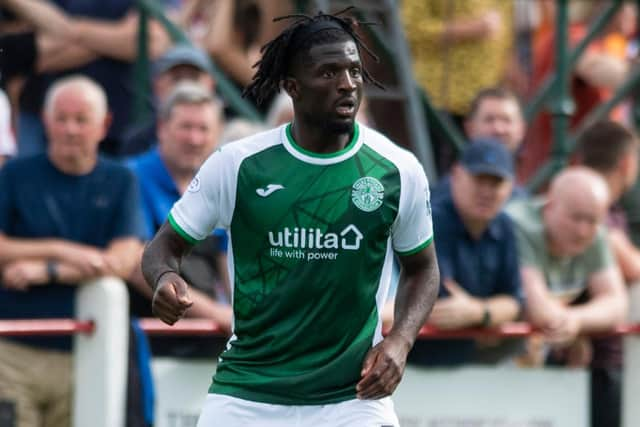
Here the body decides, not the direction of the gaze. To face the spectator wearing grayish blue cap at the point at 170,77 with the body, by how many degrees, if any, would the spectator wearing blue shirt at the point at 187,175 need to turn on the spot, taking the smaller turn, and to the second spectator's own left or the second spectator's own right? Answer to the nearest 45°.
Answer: approximately 135° to the second spectator's own left

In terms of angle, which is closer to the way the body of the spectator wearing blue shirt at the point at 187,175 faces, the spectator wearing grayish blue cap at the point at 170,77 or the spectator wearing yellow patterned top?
the spectator wearing yellow patterned top

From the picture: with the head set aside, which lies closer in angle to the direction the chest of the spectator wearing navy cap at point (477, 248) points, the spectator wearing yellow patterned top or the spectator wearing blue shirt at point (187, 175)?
the spectator wearing blue shirt

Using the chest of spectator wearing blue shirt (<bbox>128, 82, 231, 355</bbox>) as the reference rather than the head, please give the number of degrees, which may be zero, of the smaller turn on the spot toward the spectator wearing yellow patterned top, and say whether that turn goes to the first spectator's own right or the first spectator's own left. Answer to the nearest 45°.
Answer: approximately 90° to the first spectator's own left

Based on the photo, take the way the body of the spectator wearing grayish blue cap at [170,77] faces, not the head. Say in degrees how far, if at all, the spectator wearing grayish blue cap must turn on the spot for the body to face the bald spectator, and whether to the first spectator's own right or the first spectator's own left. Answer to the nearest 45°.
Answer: approximately 90° to the first spectator's own left

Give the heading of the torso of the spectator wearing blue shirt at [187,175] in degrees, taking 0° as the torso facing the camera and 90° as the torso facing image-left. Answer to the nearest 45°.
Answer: approximately 315°

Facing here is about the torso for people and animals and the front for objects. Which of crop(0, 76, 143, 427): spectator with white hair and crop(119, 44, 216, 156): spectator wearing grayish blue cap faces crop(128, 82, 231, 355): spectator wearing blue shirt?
the spectator wearing grayish blue cap

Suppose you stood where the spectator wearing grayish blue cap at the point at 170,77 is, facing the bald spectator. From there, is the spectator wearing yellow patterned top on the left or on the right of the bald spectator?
left

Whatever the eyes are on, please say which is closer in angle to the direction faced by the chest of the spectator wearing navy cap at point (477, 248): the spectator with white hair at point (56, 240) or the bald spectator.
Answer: the spectator with white hair

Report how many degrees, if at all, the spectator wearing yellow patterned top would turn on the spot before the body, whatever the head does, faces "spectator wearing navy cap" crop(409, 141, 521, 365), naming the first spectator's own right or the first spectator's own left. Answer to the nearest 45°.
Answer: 0° — they already face them
